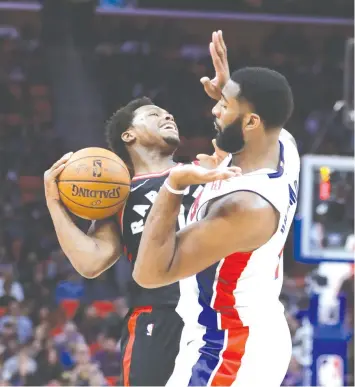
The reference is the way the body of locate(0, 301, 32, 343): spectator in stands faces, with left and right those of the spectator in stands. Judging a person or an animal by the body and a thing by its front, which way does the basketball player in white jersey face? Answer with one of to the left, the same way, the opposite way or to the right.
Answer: to the right

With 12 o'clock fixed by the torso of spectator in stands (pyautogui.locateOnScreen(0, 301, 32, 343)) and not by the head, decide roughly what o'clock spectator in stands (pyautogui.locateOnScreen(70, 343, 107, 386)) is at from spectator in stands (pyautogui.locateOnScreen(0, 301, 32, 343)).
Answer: spectator in stands (pyautogui.locateOnScreen(70, 343, 107, 386)) is roughly at 11 o'clock from spectator in stands (pyautogui.locateOnScreen(0, 301, 32, 343)).

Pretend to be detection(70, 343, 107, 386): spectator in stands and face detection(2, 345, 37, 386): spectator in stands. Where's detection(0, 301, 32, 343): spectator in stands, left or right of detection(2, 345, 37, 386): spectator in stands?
right

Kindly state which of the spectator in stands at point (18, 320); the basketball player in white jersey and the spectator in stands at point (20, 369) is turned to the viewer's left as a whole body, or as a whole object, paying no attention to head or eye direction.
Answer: the basketball player in white jersey

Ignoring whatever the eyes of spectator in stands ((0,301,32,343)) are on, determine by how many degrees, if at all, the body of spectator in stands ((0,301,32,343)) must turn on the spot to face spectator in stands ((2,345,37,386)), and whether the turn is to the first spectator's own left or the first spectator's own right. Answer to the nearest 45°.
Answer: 0° — they already face them

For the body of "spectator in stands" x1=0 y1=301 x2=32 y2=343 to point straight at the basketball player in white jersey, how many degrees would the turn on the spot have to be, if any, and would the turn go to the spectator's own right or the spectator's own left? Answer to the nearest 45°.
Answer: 0° — they already face them

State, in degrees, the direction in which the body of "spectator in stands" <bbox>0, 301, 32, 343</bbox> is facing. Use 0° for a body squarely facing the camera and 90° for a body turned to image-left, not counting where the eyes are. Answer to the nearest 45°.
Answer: approximately 0°

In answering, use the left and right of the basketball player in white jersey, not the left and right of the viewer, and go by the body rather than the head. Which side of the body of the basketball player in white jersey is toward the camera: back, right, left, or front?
left

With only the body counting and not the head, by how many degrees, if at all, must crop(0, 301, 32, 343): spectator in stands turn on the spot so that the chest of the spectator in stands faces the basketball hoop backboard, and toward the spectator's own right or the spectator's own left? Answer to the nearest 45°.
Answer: approximately 45° to the spectator's own left

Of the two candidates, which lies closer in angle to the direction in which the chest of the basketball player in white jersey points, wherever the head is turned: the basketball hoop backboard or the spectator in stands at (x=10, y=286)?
the spectator in stands

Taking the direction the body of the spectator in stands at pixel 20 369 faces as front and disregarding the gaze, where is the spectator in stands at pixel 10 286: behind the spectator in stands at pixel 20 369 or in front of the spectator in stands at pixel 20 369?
behind
